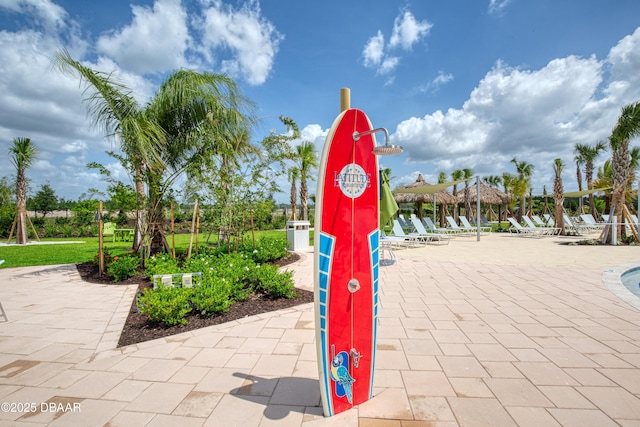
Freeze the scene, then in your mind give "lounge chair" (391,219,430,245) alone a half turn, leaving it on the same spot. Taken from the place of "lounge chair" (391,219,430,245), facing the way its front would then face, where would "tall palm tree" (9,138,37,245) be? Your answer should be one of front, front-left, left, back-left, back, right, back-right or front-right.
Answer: front

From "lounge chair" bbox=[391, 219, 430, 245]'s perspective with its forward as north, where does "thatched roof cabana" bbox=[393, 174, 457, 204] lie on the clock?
The thatched roof cabana is roughly at 9 o'clock from the lounge chair.

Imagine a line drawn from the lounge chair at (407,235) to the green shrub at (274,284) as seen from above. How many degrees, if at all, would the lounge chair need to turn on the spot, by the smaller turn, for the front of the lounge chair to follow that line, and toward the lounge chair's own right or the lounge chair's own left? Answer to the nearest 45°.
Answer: approximately 90° to the lounge chair's own right

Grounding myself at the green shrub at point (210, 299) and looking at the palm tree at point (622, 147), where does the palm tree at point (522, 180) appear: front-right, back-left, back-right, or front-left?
front-left

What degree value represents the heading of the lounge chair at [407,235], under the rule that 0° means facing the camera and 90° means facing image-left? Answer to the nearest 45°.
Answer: approximately 270°

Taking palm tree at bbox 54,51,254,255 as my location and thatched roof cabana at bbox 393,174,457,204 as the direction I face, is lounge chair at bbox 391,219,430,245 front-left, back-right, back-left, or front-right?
front-right

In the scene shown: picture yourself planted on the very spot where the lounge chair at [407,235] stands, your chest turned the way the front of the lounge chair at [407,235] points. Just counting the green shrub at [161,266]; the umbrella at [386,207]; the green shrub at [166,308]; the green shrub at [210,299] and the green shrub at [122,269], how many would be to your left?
0

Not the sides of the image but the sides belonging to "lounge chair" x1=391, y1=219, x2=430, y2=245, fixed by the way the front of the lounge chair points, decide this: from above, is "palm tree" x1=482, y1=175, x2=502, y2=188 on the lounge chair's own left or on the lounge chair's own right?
on the lounge chair's own left

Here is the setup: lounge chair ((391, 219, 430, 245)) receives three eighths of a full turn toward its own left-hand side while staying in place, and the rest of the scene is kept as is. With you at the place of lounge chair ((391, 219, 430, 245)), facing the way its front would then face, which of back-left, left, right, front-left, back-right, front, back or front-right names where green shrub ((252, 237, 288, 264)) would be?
left

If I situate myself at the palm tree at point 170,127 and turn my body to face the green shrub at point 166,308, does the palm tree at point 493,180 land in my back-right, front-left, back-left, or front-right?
back-left
